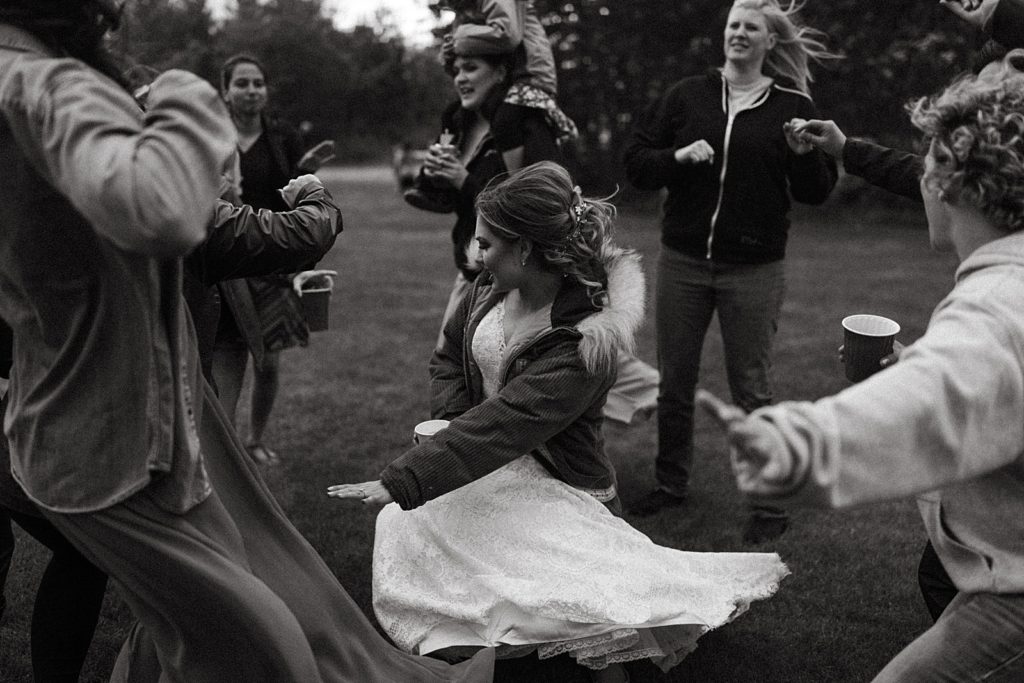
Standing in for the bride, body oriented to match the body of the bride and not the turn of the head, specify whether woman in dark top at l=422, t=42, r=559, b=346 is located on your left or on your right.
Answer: on your right

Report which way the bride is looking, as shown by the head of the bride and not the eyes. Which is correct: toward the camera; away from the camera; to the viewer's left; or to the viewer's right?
to the viewer's left

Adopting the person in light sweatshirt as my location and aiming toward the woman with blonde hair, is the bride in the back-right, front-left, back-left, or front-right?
front-left

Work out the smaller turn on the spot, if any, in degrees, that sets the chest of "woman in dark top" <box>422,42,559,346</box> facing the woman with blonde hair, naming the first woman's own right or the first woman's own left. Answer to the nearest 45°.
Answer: approximately 135° to the first woman's own left

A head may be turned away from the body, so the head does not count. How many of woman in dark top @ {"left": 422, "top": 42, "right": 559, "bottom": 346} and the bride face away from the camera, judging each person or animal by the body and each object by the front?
0

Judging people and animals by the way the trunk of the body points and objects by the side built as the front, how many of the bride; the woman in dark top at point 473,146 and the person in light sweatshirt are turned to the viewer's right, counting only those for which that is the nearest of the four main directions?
0

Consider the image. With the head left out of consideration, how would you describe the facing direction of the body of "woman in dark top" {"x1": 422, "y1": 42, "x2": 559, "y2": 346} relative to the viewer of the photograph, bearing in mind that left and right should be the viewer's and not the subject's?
facing the viewer and to the left of the viewer

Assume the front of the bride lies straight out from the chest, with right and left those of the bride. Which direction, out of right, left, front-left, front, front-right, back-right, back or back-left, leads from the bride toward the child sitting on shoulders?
back-right

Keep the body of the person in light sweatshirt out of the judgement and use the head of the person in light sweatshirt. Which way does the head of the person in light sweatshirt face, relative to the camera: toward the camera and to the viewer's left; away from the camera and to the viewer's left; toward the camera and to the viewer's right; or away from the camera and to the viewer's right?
away from the camera and to the viewer's left

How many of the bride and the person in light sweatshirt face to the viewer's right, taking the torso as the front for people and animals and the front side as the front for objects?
0

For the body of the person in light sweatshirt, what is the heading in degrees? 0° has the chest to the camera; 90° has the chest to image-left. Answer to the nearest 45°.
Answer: approximately 90°

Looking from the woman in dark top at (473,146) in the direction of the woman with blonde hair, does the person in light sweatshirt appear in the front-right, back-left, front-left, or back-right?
front-right
